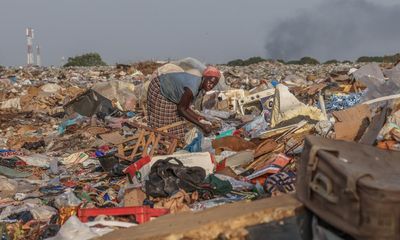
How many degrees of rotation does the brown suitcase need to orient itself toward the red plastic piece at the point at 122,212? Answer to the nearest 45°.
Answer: approximately 90° to its right

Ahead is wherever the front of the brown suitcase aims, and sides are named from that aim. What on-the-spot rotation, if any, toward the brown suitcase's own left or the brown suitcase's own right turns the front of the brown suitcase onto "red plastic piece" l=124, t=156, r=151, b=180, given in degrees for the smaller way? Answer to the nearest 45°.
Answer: approximately 90° to the brown suitcase's own right

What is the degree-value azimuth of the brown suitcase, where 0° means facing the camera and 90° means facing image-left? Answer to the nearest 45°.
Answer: approximately 45°

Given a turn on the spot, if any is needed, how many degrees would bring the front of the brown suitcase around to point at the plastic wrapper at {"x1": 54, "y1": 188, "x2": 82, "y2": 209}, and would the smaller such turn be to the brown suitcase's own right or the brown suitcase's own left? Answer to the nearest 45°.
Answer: approximately 90° to the brown suitcase's own right

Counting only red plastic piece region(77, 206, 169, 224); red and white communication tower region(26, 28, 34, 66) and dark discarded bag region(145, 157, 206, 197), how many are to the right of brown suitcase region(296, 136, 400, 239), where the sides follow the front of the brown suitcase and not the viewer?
3

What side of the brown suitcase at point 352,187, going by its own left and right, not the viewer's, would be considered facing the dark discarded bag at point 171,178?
right

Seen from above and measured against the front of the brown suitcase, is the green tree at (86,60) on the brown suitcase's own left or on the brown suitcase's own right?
on the brown suitcase's own right
